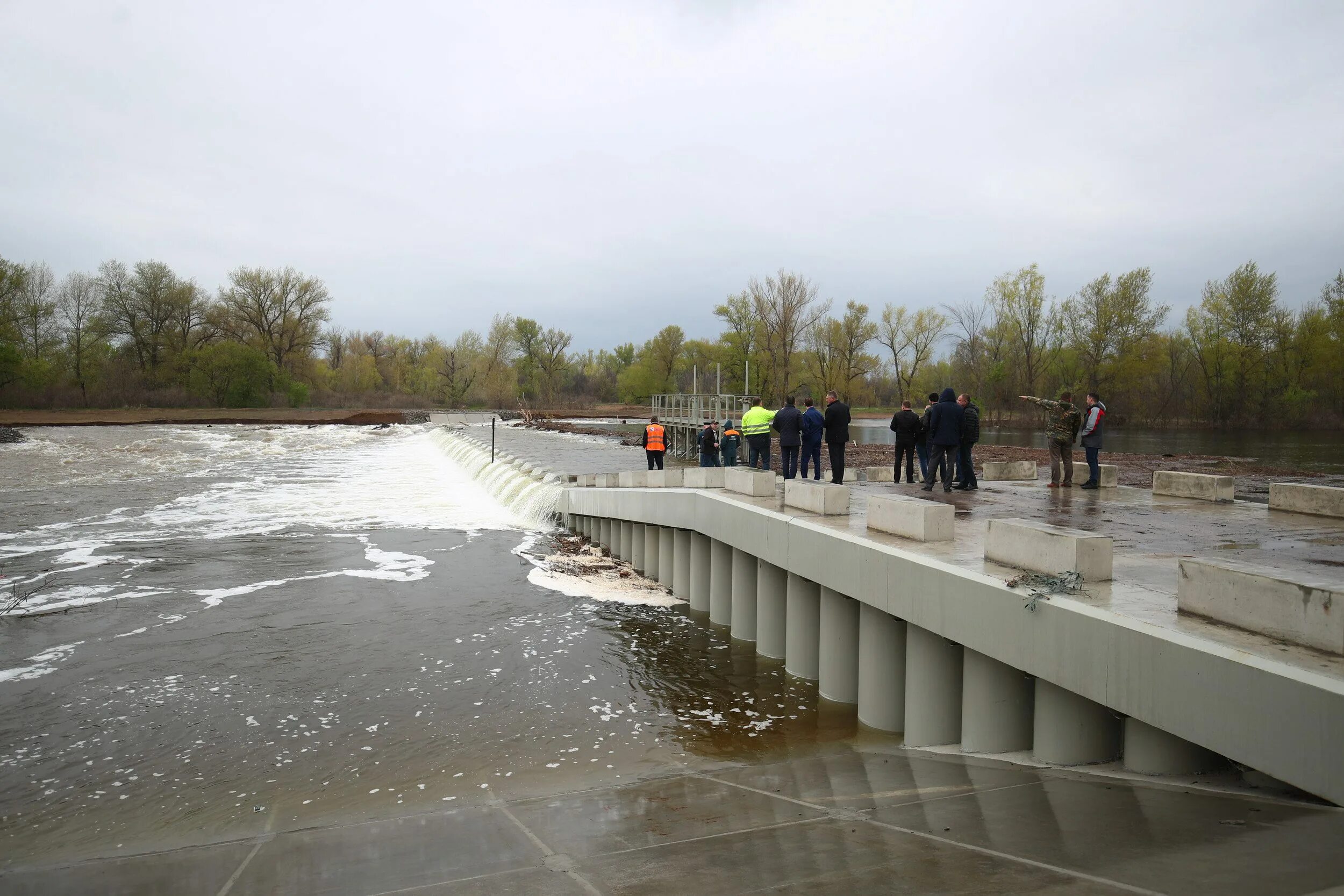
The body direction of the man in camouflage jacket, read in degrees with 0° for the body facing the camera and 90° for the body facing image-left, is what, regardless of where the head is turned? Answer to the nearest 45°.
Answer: approximately 180°

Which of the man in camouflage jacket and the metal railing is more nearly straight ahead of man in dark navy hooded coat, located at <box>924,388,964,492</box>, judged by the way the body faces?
the metal railing

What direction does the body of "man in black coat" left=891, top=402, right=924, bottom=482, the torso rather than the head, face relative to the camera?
away from the camera

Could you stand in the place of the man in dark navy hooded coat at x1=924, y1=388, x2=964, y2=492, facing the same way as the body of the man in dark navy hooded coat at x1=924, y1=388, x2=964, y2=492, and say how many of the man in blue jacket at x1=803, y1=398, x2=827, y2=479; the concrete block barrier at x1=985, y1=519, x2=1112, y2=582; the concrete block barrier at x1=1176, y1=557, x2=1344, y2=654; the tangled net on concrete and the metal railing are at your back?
3

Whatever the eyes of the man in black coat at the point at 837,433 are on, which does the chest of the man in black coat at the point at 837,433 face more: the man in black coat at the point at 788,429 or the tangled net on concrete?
the man in black coat

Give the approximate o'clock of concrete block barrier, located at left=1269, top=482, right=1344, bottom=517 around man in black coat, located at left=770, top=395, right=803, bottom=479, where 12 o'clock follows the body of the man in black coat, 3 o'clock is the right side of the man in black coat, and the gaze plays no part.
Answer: The concrete block barrier is roughly at 4 o'clock from the man in black coat.

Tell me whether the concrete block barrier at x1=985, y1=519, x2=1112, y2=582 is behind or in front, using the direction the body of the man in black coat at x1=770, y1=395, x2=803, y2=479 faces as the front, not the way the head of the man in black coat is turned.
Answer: behind

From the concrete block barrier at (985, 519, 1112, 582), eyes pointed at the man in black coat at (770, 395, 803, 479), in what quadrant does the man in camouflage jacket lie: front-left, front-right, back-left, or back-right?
front-right

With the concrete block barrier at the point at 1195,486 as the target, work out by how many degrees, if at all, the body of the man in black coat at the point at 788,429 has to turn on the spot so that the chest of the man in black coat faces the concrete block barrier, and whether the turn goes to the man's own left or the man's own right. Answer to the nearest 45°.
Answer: approximately 90° to the man's own right

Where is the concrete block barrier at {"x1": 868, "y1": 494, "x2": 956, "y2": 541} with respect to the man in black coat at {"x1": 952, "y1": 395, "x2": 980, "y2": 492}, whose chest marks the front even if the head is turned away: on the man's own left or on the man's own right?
on the man's own left

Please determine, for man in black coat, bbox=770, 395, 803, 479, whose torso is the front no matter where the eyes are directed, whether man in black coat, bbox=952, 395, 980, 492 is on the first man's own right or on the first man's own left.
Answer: on the first man's own right

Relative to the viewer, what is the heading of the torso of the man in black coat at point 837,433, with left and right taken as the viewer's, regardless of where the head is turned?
facing away from the viewer and to the left of the viewer

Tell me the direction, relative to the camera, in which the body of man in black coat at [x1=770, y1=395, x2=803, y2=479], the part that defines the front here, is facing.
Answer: away from the camera

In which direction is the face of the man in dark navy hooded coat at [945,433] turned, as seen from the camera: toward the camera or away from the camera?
away from the camera

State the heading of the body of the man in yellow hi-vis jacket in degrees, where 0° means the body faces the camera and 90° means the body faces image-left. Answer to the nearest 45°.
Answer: approximately 180°

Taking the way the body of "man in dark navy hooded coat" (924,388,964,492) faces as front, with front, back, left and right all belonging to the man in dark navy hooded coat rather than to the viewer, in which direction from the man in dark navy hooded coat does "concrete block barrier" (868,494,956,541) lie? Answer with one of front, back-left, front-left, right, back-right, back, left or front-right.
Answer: back
